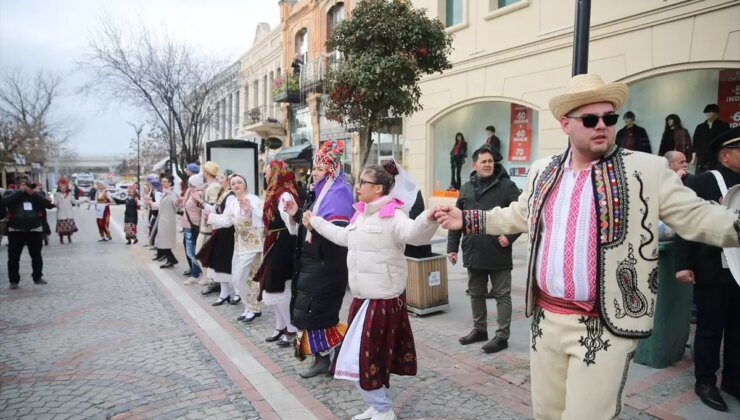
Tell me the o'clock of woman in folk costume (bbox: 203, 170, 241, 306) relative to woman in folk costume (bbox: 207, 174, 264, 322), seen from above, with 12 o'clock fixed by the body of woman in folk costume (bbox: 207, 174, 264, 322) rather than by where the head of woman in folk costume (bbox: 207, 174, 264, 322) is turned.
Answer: woman in folk costume (bbox: 203, 170, 241, 306) is roughly at 4 o'clock from woman in folk costume (bbox: 207, 174, 264, 322).

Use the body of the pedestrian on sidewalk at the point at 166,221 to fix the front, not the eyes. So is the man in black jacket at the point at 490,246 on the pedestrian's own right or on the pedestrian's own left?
on the pedestrian's own left

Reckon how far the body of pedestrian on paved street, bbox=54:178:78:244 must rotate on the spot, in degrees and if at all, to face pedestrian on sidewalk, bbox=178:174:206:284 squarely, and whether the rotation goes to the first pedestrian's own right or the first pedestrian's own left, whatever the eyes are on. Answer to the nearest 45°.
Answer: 0° — they already face them

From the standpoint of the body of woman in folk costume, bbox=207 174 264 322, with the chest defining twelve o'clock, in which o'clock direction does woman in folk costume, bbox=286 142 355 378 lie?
woman in folk costume, bbox=286 142 355 378 is roughly at 10 o'clock from woman in folk costume, bbox=207 174 264 322.
